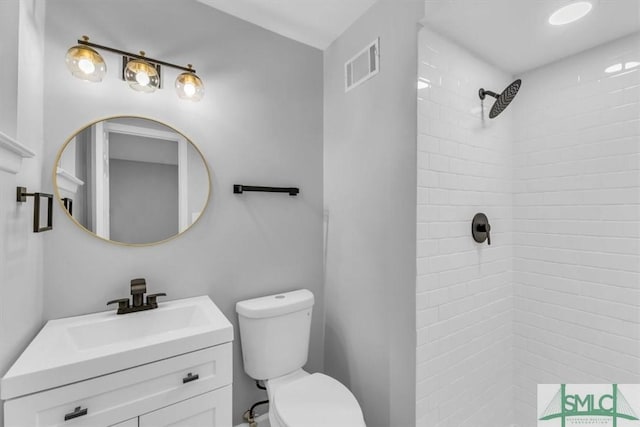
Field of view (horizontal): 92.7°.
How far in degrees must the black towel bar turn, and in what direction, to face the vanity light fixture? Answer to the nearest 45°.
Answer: approximately 45° to its right

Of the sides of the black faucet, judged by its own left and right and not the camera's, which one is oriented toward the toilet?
left

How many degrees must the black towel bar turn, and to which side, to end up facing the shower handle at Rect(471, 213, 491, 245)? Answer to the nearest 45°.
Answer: approximately 90° to its left

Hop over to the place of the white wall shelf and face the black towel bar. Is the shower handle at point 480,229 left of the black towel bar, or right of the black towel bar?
right

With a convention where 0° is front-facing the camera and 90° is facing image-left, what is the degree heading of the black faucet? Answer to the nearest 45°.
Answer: approximately 0°

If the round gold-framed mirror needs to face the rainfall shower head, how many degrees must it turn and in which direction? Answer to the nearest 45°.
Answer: approximately 45° to its left

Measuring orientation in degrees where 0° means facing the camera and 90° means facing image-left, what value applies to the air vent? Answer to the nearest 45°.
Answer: approximately 45°
